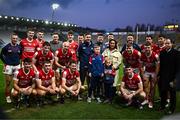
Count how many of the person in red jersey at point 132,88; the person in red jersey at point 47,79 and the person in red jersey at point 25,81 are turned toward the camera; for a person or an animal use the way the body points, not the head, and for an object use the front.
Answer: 3

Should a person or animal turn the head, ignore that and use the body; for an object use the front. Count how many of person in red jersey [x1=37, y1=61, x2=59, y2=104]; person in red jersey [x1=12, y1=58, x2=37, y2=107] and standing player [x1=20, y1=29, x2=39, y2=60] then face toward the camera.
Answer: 3

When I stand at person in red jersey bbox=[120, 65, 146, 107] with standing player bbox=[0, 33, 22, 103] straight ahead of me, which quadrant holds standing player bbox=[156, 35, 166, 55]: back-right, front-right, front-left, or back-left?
back-right

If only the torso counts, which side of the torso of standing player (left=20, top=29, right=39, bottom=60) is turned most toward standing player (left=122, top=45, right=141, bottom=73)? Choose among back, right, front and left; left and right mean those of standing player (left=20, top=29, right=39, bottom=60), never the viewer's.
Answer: left

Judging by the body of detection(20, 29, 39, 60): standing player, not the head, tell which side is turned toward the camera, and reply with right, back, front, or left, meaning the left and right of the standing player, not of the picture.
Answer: front

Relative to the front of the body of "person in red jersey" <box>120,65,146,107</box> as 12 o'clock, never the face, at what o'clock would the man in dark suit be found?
The man in dark suit is roughly at 10 o'clock from the person in red jersey.

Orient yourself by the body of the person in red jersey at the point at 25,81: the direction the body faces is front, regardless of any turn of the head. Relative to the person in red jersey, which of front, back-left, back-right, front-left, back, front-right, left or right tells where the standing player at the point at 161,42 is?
left

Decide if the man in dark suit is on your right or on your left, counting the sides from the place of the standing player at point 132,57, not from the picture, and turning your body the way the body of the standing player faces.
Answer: on your left

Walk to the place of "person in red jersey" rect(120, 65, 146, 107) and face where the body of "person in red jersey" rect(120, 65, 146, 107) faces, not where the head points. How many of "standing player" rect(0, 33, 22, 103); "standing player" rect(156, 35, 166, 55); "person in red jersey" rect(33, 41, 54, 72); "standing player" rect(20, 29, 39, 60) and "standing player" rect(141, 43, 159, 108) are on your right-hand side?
3

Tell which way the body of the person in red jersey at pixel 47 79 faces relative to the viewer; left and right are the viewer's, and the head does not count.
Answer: facing the viewer

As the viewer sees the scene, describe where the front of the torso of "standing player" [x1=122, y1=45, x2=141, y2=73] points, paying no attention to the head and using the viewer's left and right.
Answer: facing the viewer and to the left of the viewer

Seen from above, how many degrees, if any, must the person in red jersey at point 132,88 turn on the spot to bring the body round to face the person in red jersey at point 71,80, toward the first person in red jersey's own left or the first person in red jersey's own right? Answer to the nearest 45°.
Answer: approximately 90° to the first person in red jersey's own right

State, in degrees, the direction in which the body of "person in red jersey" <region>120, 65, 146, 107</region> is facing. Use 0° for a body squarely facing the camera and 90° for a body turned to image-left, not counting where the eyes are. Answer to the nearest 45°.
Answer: approximately 0°

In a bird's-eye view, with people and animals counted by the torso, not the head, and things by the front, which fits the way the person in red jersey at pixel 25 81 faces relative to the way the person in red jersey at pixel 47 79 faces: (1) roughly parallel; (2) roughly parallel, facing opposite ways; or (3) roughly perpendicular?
roughly parallel
